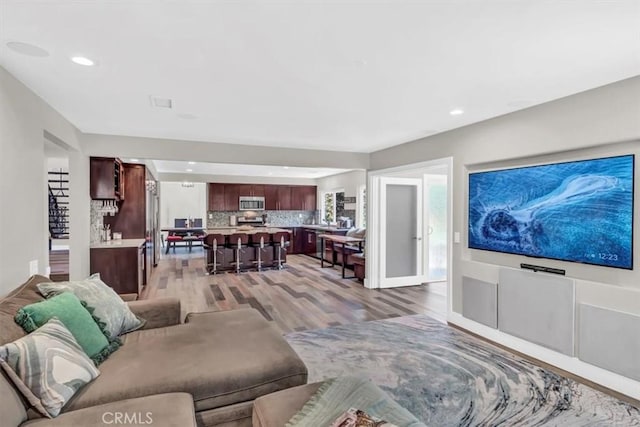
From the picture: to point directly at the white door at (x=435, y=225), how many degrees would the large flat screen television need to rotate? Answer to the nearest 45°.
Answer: approximately 90° to its right

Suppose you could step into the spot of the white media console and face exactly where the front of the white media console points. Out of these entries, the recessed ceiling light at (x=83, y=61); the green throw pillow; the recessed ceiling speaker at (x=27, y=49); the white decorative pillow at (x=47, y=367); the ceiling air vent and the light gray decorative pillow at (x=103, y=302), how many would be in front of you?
6

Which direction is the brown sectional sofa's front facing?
to the viewer's right

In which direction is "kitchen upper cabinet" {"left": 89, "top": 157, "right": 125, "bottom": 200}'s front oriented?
to the viewer's right

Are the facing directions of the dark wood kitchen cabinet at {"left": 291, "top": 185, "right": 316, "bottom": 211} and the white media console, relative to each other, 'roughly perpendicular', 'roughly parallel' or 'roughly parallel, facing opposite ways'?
roughly perpendicular

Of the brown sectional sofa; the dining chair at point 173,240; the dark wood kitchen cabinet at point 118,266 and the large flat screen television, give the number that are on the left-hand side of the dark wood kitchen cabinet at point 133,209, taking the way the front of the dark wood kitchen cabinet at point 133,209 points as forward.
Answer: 1

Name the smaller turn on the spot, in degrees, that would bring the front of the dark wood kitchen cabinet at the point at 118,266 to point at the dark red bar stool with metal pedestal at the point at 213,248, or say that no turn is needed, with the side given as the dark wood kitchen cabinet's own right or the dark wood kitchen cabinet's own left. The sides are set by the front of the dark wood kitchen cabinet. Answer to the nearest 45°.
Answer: approximately 45° to the dark wood kitchen cabinet's own left

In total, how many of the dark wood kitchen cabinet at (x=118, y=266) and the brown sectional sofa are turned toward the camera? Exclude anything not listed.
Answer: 0

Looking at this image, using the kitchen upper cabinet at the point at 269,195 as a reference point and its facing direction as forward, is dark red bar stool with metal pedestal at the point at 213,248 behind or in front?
in front

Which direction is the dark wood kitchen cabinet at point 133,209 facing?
to the viewer's right

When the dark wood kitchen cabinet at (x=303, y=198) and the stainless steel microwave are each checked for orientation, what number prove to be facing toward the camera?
2

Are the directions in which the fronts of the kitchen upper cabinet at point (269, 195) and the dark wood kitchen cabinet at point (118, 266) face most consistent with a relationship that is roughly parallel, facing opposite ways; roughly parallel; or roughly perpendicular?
roughly perpendicular

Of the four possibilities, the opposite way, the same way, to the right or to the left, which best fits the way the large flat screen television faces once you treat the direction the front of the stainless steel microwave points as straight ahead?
to the right

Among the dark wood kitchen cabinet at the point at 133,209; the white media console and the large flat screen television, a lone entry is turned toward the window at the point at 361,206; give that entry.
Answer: the dark wood kitchen cabinet
